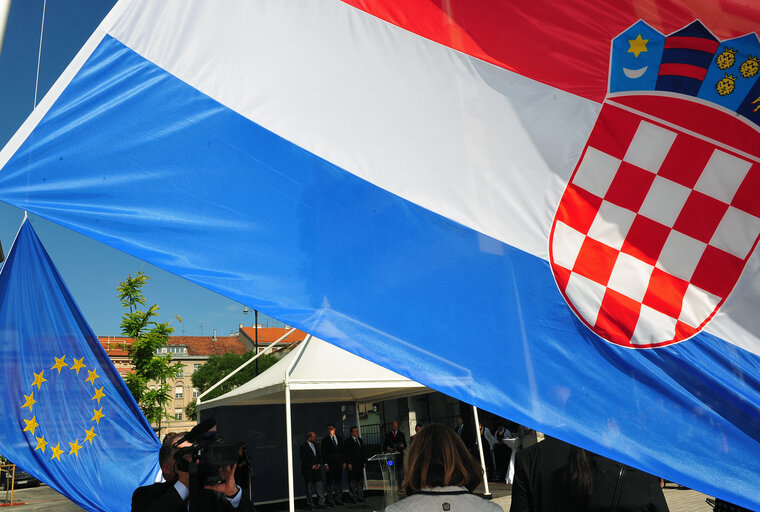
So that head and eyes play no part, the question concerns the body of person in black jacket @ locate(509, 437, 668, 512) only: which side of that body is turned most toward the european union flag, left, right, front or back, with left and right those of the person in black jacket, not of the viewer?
left

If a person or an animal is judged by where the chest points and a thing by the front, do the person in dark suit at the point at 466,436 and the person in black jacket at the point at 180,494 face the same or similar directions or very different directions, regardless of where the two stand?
very different directions

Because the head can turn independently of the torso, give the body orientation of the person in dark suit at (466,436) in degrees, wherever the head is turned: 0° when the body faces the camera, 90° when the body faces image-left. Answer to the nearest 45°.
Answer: approximately 45°

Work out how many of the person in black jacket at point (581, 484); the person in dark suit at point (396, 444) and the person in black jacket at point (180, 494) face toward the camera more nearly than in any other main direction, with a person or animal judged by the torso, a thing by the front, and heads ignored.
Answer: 1

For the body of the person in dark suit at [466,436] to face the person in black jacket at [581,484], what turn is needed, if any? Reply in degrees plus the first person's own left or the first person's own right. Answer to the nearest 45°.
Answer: approximately 45° to the first person's own left

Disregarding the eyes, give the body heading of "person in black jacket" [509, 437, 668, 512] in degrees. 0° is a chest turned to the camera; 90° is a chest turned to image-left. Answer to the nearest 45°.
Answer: approximately 180°

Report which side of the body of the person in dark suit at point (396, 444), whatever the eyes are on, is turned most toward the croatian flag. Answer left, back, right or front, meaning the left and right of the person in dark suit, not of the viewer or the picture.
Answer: front

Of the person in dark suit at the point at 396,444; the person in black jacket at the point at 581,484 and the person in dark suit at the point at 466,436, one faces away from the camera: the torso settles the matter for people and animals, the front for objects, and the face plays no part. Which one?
the person in black jacket

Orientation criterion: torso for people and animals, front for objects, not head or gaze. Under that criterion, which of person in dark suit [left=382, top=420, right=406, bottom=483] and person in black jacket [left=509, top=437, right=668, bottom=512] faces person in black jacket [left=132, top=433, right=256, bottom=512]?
the person in dark suit

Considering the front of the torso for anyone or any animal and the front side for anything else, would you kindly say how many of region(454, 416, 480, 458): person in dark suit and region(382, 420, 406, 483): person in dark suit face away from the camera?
0

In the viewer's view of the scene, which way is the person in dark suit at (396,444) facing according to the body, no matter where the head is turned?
toward the camera

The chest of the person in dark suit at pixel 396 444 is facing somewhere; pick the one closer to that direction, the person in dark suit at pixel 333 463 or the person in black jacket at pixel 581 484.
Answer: the person in black jacket
